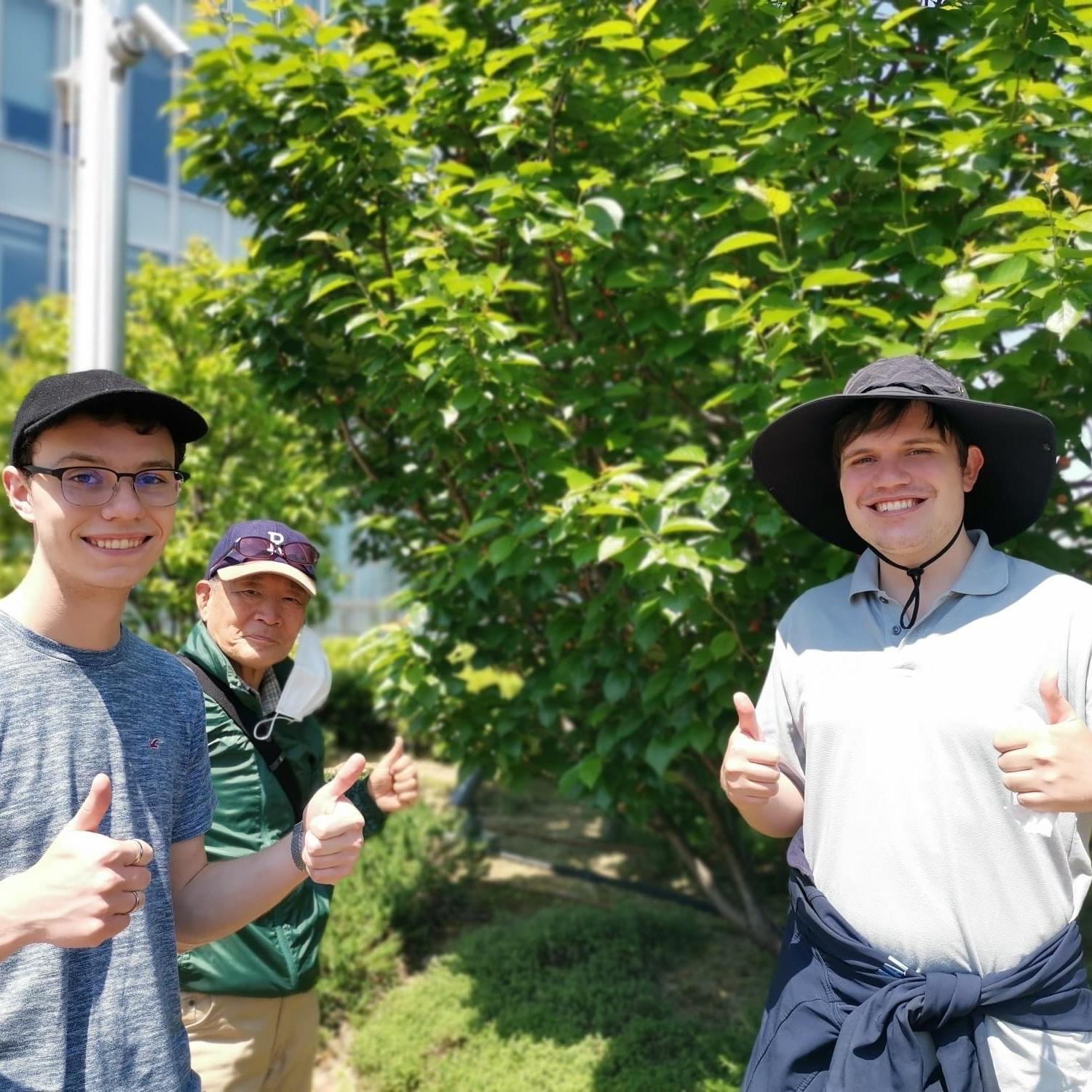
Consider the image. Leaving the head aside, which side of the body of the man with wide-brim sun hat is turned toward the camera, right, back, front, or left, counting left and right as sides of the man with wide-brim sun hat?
front

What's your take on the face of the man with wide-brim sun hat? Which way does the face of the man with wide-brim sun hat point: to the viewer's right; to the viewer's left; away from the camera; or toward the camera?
toward the camera

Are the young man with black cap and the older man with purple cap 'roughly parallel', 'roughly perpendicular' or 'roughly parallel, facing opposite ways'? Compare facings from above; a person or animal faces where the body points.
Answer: roughly parallel

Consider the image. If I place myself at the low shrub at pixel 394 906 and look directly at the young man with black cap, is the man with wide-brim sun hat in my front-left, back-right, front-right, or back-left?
front-left

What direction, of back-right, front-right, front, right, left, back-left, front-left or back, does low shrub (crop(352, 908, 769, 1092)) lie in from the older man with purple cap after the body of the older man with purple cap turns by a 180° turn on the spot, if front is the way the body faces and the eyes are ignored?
right

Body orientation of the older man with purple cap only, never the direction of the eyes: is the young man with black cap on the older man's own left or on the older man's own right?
on the older man's own right

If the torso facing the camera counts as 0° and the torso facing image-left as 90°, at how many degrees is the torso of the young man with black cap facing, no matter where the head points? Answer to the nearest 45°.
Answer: approximately 315°

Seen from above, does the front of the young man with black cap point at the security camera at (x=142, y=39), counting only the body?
no

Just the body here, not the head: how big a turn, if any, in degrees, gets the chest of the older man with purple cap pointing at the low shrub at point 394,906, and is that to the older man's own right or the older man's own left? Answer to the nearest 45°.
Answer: approximately 135° to the older man's own left

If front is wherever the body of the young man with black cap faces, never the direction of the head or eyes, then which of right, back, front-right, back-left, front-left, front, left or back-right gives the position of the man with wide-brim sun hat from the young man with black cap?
front-left

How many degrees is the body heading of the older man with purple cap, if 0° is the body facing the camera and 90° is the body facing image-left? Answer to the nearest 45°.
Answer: approximately 315°

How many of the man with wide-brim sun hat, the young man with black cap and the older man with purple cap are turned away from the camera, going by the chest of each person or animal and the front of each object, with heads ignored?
0

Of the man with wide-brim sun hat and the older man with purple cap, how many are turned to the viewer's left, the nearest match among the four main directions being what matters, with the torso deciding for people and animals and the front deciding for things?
0
